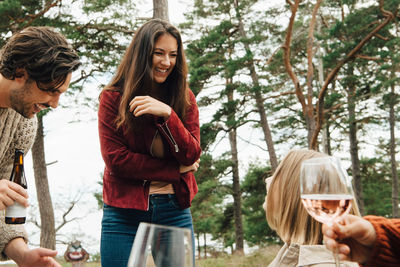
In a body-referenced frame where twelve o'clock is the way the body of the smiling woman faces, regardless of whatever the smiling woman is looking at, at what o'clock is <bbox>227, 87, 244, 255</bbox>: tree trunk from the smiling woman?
The tree trunk is roughly at 8 o'clock from the smiling woman.

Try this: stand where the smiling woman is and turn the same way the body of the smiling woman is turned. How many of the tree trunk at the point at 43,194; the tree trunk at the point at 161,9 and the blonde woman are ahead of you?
1

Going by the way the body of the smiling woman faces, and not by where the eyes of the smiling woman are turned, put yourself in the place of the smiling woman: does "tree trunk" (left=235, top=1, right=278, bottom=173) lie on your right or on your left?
on your left

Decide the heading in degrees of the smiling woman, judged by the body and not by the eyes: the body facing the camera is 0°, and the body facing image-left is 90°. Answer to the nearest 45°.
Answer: approximately 315°

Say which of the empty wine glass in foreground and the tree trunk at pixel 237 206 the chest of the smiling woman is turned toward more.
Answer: the empty wine glass in foreground

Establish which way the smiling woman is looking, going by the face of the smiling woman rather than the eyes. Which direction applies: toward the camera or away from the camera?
toward the camera

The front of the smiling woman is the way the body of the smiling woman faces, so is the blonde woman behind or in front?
in front

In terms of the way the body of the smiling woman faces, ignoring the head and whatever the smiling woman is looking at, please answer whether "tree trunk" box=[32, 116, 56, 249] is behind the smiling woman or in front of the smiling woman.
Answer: behind

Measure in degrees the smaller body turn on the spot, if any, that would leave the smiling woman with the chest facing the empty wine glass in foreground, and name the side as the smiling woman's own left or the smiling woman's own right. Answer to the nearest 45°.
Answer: approximately 45° to the smiling woman's own right

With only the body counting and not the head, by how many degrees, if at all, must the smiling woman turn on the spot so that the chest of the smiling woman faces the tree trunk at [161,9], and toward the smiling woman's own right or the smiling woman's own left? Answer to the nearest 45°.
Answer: approximately 135° to the smiling woman's own left
